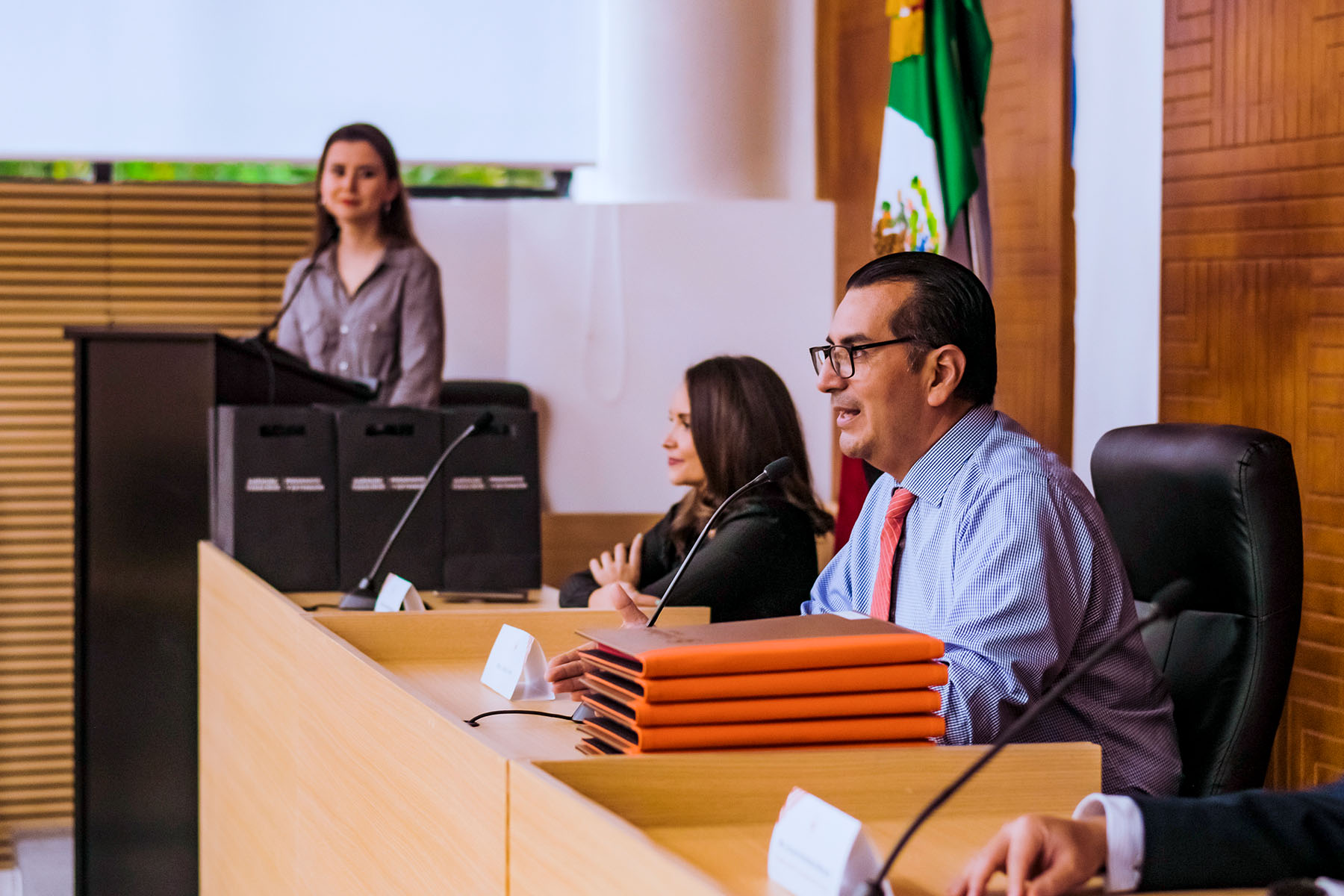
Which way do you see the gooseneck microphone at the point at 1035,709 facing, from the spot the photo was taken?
facing to the right of the viewer

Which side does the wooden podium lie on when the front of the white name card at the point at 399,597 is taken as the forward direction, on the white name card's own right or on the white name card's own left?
on the white name card's own right

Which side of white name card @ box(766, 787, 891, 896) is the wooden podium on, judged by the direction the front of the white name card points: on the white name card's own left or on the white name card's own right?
on the white name card's own right

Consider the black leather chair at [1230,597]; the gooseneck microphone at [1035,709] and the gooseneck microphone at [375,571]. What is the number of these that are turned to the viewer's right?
2

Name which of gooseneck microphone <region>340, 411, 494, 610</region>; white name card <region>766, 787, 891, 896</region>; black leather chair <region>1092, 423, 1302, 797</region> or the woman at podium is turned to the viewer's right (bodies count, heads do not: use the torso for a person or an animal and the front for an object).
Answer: the gooseneck microphone

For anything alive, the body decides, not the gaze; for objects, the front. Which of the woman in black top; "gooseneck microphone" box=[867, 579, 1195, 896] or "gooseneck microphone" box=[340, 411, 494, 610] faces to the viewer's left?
the woman in black top

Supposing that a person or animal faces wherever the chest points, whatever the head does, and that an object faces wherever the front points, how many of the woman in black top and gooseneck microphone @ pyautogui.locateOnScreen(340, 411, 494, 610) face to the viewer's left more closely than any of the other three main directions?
1

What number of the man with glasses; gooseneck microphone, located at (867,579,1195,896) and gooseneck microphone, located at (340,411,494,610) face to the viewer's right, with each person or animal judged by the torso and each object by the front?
2

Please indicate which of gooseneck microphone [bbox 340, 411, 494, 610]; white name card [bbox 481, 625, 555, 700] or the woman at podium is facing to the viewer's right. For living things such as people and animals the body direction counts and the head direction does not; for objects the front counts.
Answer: the gooseneck microphone

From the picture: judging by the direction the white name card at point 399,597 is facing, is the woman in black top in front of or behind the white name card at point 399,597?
behind

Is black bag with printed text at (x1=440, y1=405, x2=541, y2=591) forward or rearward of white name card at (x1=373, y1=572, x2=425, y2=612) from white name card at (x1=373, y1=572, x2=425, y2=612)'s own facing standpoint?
rearward

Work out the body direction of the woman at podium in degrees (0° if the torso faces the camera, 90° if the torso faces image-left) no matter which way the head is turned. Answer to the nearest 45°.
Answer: approximately 45°

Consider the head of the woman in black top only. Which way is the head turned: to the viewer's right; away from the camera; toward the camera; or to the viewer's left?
to the viewer's left

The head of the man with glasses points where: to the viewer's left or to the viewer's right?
to the viewer's left
